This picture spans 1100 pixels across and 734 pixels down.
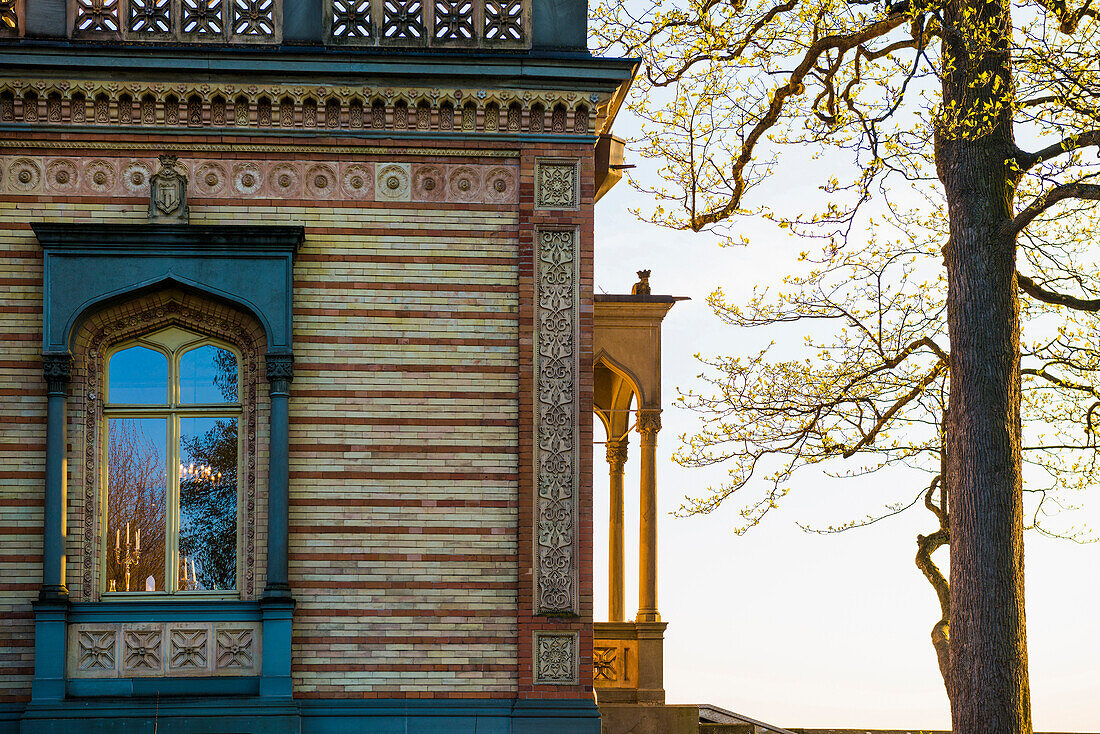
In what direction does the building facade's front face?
toward the camera
